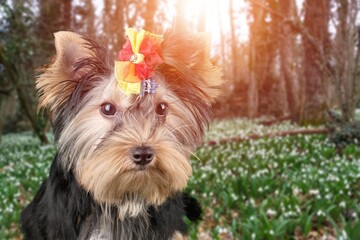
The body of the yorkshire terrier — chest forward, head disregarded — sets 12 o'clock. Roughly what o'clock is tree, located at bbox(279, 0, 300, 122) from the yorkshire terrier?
The tree is roughly at 7 o'clock from the yorkshire terrier.

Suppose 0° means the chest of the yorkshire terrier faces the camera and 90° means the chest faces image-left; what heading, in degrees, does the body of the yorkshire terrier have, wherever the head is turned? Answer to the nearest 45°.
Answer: approximately 0°

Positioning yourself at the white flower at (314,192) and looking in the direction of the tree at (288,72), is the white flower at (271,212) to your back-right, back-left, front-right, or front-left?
back-left

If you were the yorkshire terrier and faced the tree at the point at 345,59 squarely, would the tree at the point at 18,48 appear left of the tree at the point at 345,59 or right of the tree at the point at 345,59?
left

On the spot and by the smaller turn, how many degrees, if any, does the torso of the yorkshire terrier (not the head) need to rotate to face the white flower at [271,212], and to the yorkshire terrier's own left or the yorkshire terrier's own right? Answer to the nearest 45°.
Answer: approximately 135° to the yorkshire terrier's own left

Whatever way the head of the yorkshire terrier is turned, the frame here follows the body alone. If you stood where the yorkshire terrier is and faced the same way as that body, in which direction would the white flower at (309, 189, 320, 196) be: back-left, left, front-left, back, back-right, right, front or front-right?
back-left

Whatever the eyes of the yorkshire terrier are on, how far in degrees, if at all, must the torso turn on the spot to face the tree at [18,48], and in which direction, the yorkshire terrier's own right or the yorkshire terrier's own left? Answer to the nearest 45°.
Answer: approximately 180°

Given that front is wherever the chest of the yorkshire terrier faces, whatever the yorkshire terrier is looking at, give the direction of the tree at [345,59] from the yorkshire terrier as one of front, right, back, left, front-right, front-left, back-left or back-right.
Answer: back-left
